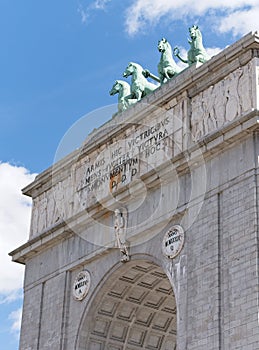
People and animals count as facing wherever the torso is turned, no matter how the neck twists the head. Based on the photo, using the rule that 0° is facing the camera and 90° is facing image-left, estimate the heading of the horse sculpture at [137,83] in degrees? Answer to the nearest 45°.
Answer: approximately 45°

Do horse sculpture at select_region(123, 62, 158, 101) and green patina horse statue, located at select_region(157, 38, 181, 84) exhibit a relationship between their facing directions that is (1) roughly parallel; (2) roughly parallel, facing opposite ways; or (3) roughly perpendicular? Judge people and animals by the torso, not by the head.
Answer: roughly parallel

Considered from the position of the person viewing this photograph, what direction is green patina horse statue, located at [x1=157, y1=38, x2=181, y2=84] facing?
facing the viewer and to the left of the viewer

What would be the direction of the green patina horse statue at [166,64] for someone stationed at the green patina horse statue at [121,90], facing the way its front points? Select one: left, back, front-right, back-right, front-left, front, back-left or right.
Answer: back-left

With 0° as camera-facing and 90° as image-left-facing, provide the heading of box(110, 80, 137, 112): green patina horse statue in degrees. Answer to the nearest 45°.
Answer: approximately 90°

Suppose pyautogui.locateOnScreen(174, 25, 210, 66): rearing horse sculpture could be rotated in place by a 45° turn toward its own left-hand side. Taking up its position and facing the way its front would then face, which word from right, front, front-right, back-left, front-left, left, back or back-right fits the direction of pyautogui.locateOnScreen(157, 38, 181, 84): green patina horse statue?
back-right

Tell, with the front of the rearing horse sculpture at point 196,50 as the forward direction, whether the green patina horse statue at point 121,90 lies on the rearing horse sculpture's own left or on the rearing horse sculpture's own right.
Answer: on the rearing horse sculpture's own right

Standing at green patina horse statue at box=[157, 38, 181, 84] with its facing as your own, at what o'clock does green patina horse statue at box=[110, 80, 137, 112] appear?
green patina horse statue at box=[110, 80, 137, 112] is roughly at 3 o'clock from green patina horse statue at box=[157, 38, 181, 84].

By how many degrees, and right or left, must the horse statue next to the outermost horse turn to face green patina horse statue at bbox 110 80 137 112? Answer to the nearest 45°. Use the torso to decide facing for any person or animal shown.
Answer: approximately 90° to its right

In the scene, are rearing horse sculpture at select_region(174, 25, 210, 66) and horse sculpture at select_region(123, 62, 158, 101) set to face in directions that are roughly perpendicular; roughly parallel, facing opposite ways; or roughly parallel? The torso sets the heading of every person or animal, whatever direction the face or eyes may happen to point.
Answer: roughly parallel
